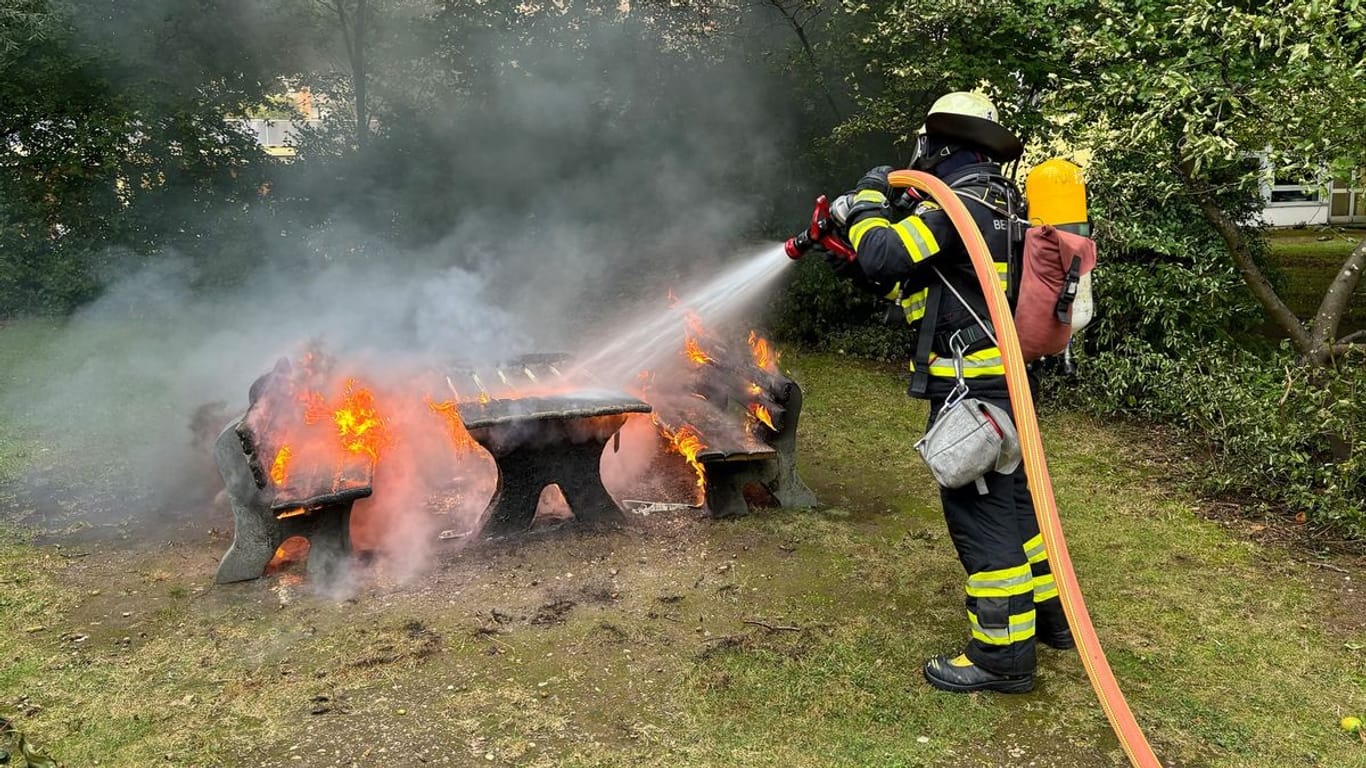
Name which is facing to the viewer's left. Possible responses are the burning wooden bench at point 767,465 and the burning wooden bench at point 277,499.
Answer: the burning wooden bench at point 767,465

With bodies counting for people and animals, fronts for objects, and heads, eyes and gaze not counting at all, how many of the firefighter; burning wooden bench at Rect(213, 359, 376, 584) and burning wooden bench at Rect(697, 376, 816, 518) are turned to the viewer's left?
2

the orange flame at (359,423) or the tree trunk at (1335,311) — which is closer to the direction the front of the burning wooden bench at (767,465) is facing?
the orange flame

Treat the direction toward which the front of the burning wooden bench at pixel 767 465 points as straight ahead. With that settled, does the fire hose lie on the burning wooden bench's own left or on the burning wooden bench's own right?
on the burning wooden bench's own left

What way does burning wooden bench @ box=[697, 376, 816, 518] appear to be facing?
to the viewer's left

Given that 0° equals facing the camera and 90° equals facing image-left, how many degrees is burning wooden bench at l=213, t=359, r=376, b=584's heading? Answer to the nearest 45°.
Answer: approximately 270°

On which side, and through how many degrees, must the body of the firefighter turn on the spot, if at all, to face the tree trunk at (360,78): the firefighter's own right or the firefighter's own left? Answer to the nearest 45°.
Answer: approximately 45° to the firefighter's own right

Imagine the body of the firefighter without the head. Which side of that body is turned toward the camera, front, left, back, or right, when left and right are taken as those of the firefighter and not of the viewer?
left

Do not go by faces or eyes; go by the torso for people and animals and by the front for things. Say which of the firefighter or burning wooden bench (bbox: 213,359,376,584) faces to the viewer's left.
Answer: the firefighter
